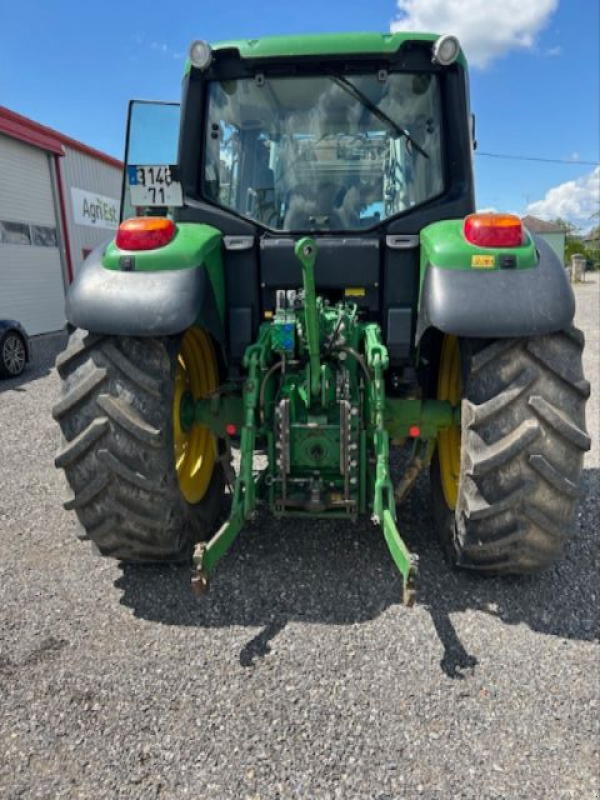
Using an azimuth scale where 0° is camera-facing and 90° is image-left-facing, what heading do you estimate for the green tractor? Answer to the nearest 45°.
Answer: approximately 180°

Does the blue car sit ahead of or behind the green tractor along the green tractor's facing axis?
ahead
